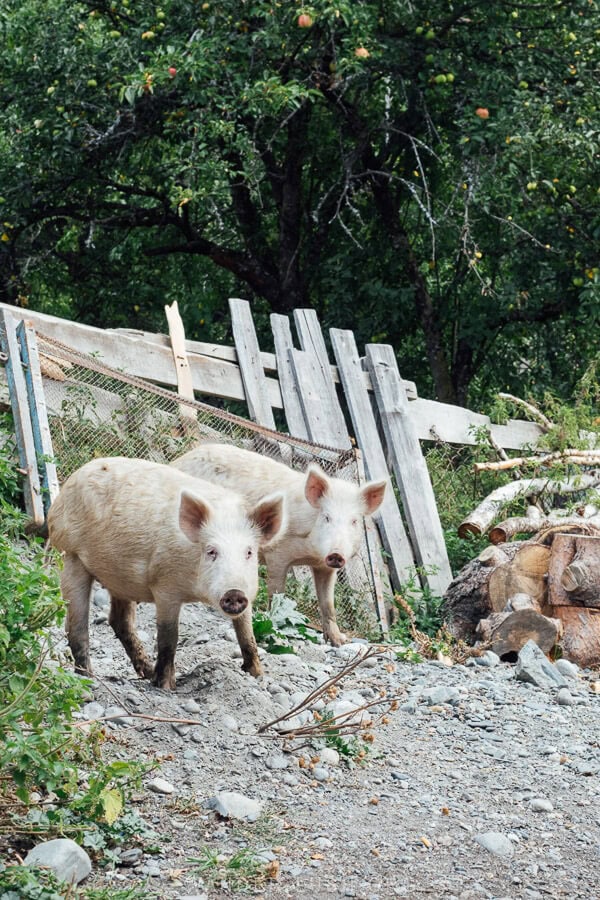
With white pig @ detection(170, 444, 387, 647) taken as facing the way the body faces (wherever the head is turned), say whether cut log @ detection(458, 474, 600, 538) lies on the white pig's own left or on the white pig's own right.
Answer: on the white pig's own left

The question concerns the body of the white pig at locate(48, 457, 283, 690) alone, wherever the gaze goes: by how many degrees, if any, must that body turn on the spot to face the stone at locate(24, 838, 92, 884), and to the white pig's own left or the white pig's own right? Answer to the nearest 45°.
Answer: approximately 45° to the white pig's own right

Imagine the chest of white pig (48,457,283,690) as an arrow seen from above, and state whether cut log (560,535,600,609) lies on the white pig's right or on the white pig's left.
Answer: on the white pig's left

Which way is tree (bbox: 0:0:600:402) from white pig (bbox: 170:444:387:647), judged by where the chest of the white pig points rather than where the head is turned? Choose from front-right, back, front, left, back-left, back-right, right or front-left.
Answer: back-left

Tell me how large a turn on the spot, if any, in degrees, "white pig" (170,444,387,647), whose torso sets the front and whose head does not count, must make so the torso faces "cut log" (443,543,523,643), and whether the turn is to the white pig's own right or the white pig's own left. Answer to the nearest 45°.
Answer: approximately 90° to the white pig's own left

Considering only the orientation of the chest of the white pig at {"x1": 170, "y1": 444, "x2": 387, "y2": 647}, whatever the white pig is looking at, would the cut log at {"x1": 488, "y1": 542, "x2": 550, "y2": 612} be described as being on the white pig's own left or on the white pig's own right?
on the white pig's own left

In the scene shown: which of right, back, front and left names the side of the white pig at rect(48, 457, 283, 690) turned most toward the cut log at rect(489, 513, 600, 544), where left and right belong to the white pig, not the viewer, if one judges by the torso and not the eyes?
left

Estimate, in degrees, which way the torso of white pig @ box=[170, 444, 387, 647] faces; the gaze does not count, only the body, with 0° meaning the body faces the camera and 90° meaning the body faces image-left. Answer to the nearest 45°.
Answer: approximately 315°

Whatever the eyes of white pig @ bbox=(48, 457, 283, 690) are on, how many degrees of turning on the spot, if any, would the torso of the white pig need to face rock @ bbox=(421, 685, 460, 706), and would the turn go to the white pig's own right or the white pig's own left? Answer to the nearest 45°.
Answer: approximately 45° to the white pig's own left

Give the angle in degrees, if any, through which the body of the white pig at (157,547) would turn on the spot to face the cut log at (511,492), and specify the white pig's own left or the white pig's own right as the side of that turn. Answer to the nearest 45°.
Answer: approximately 90° to the white pig's own left

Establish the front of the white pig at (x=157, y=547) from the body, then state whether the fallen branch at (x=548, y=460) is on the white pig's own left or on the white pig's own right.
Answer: on the white pig's own left

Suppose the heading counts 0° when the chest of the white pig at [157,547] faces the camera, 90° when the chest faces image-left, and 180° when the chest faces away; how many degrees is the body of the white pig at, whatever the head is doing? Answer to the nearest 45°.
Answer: approximately 315°
